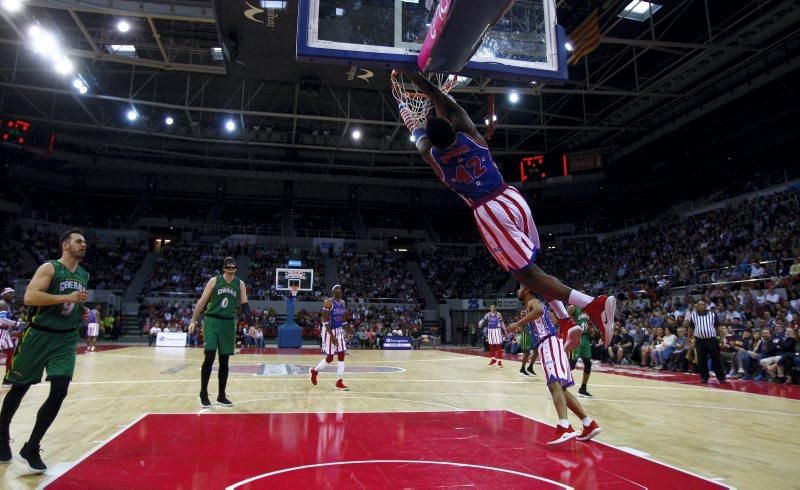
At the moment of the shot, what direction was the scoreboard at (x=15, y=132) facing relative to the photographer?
facing the viewer and to the right of the viewer

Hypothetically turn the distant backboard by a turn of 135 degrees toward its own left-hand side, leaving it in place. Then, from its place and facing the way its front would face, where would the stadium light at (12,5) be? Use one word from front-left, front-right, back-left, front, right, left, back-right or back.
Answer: back

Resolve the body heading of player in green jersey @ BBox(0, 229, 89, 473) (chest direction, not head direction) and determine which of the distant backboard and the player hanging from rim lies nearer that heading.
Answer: the player hanging from rim

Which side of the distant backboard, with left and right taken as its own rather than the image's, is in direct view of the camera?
front

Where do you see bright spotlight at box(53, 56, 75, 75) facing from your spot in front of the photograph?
facing the viewer

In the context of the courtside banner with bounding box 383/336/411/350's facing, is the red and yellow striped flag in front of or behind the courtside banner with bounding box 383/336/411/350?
in front

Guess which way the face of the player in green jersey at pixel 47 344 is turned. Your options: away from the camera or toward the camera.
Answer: toward the camera

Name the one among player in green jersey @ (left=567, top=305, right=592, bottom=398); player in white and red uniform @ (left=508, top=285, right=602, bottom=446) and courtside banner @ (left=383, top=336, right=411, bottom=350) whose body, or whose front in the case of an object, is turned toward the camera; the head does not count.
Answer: the courtside banner

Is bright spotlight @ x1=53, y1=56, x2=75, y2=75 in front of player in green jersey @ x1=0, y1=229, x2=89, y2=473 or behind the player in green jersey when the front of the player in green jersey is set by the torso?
behind

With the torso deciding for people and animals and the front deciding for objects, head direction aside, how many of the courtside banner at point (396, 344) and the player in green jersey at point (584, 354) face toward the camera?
1
